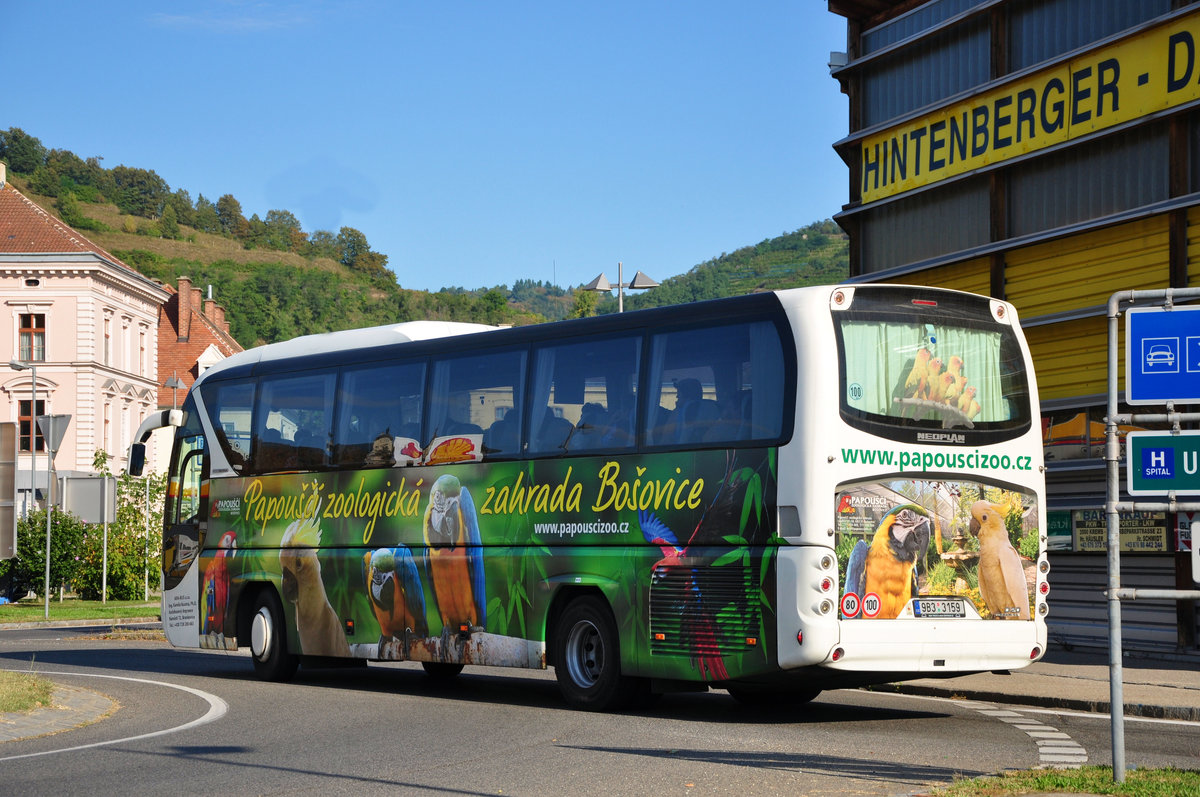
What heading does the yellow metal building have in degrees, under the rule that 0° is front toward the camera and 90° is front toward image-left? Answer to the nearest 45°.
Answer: approximately 45°

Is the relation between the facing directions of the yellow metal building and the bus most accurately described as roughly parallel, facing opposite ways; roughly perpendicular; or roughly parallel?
roughly perpendicular

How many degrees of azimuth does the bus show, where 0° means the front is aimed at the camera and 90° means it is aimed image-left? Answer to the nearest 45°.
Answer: approximately 135°

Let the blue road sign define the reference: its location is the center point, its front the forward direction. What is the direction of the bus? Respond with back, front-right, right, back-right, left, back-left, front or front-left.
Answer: back-right

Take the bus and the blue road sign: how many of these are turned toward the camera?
1

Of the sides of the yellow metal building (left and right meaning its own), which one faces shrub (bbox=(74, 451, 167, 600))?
right

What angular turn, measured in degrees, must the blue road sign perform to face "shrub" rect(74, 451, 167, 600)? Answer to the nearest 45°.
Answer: approximately 135° to its right

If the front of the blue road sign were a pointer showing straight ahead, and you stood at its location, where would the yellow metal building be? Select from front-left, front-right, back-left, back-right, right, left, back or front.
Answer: back

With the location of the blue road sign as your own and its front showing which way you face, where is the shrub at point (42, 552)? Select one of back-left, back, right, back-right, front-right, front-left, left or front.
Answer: back-right

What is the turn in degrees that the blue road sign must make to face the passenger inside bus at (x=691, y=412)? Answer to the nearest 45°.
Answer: approximately 135° to its right

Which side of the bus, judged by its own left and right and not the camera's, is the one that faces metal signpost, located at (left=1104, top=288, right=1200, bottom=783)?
back
